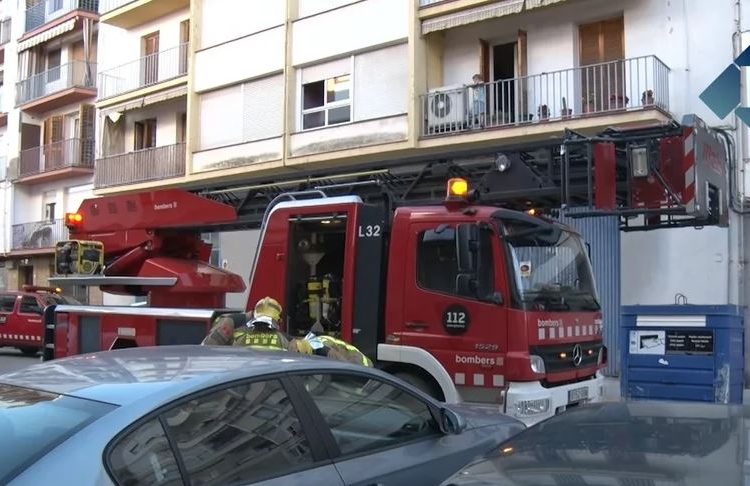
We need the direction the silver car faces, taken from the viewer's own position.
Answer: facing away from the viewer and to the right of the viewer

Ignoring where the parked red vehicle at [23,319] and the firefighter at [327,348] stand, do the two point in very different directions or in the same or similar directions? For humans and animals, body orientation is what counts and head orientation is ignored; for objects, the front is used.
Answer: very different directions

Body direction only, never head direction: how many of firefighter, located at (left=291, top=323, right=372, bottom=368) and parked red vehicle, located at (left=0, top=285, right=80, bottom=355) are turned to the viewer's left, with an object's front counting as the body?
1

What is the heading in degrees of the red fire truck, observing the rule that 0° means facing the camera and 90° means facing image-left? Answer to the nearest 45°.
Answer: approximately 315°
